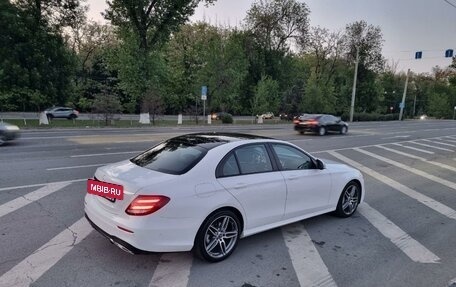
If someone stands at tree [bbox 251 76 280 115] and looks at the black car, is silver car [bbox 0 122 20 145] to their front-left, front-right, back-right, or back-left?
front-right

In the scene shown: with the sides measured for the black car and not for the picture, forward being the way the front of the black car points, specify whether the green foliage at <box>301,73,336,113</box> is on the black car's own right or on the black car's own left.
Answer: on the black car's own left

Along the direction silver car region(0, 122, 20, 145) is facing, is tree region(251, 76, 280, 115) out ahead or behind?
ahead

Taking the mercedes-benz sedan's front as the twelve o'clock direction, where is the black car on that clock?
The black car is roughly at 11 o'clock from the mercedes-benz sedan.

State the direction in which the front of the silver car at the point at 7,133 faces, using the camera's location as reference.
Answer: facing to the right of the viewer

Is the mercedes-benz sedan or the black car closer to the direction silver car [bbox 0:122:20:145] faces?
the black car

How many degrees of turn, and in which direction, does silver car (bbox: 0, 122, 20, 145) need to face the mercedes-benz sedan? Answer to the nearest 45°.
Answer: approximately 90° to its right

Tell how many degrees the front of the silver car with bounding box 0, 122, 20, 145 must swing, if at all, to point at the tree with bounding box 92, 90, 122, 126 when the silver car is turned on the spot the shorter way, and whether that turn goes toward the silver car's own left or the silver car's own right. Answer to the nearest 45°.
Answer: approximately 45° to the silver car's own left

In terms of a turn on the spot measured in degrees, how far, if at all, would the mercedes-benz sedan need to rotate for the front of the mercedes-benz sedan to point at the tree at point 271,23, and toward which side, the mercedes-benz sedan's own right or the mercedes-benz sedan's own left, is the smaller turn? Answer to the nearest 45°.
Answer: approximately 45° to the mercedes-benz sedan's own left

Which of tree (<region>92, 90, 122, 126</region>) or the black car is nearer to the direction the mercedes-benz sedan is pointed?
the black car

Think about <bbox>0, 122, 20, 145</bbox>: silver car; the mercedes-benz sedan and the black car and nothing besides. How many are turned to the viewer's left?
0

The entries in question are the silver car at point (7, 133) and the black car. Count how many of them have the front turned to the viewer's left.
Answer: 0

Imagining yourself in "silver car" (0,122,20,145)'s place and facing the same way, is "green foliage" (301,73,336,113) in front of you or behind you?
in front
